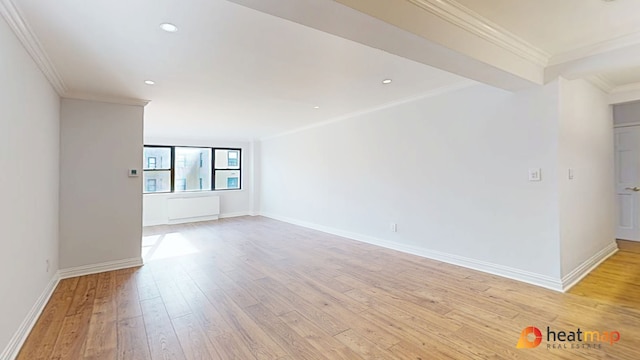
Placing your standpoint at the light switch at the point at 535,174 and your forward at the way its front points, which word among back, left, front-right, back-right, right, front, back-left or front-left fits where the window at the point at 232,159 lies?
right

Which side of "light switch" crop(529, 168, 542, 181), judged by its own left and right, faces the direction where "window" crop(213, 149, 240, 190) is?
right

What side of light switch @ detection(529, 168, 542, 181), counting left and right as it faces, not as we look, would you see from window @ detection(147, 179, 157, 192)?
right

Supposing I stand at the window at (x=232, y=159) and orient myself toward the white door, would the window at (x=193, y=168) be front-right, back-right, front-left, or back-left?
back-right

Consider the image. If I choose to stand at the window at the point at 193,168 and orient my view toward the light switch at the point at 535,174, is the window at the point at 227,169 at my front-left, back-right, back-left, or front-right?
front-left

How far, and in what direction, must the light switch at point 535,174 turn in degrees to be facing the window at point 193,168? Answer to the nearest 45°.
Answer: approximately 90° to its right

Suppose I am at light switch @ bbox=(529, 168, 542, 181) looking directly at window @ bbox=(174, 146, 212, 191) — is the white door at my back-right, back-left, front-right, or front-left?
back-right

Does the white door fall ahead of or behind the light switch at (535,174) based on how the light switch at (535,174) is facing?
behind
